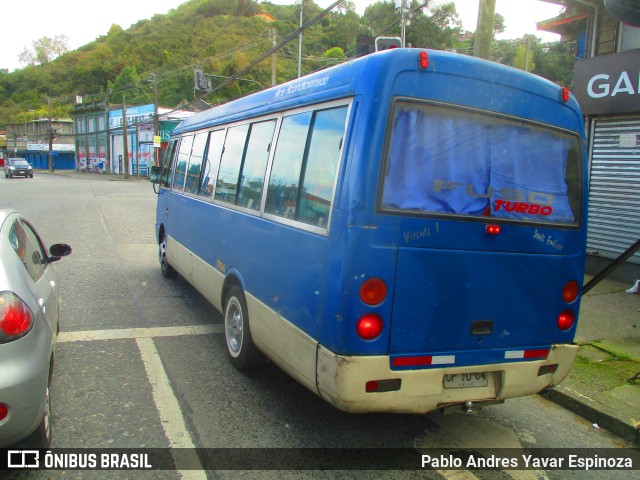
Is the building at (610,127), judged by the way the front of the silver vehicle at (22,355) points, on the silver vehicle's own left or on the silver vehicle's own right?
on the silver vehicle's own right

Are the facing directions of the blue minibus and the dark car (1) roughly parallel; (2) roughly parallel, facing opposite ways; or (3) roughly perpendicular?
roughly parallel, facing opposite ways

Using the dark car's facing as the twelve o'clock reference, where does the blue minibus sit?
The blue minibus is roughly at 12 o'clock from the dark car.

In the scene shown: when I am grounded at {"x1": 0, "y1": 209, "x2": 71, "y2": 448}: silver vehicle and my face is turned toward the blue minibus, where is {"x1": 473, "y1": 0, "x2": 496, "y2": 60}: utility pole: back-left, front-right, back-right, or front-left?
front-left

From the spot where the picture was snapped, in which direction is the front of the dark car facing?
facing the viewer

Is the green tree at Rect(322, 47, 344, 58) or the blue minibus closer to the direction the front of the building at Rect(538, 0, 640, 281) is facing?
the blue minibus

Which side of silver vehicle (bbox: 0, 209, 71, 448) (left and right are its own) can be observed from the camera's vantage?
back

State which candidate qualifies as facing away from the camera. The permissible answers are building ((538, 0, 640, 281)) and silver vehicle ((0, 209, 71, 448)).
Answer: the silver vehicle

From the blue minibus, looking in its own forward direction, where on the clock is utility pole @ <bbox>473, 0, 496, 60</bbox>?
The utility pole is roughly at 2 o'clock from the blue minibus.

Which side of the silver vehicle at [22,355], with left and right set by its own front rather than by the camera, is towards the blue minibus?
right

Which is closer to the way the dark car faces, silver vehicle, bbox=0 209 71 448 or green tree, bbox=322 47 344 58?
the silver vehicle

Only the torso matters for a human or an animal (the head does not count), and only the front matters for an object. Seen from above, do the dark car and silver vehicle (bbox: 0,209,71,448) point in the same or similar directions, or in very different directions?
very different directions

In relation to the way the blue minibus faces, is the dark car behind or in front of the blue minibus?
in front

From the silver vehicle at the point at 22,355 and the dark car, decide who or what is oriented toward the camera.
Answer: the dark car

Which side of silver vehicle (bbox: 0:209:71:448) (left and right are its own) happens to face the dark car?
front

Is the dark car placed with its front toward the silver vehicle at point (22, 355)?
yes

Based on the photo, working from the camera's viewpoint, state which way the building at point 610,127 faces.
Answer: facing the viewer and to the left of the viewer
